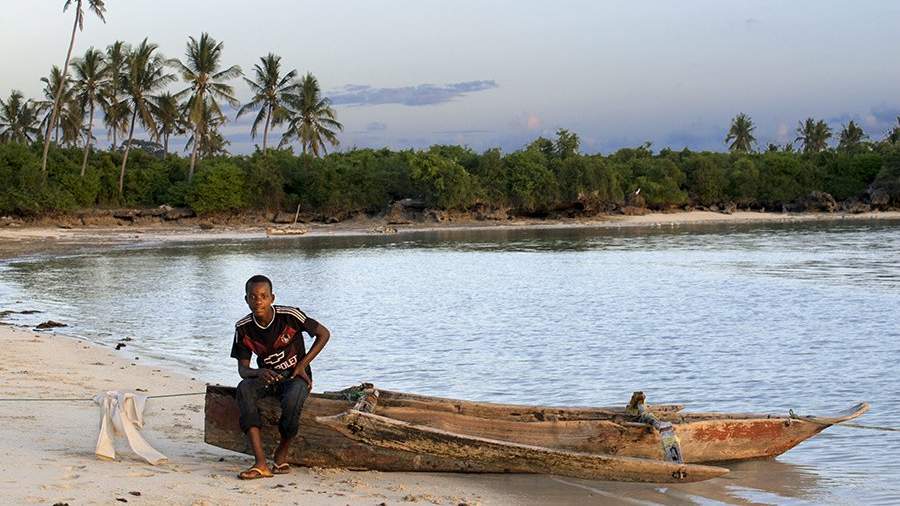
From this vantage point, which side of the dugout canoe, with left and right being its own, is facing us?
right

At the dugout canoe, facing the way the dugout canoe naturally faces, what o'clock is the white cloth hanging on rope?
The white cloth hanging on rope is roughly at 6 o'clock from the dugout canoe.
